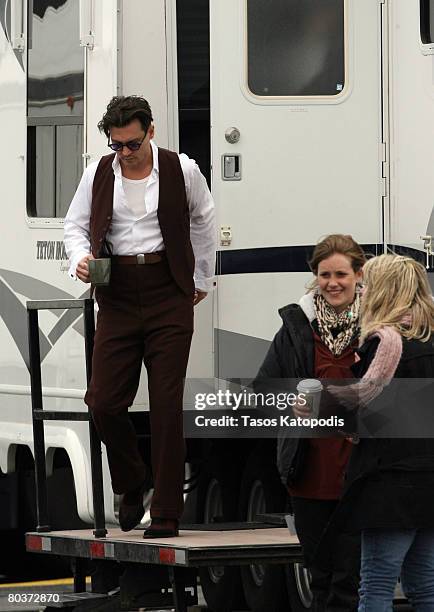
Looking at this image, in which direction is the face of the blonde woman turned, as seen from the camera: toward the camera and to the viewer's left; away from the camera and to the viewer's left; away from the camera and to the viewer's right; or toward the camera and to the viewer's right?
away from the camera and to the viewer's left

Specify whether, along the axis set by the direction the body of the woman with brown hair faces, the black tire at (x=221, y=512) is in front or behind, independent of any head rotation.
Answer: behind

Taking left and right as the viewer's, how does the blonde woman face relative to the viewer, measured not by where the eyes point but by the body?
facing away from the viewer and to the left of the viewer

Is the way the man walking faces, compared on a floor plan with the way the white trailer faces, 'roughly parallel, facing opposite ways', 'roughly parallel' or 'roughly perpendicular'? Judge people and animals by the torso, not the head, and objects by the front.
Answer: roughly perpendicular
